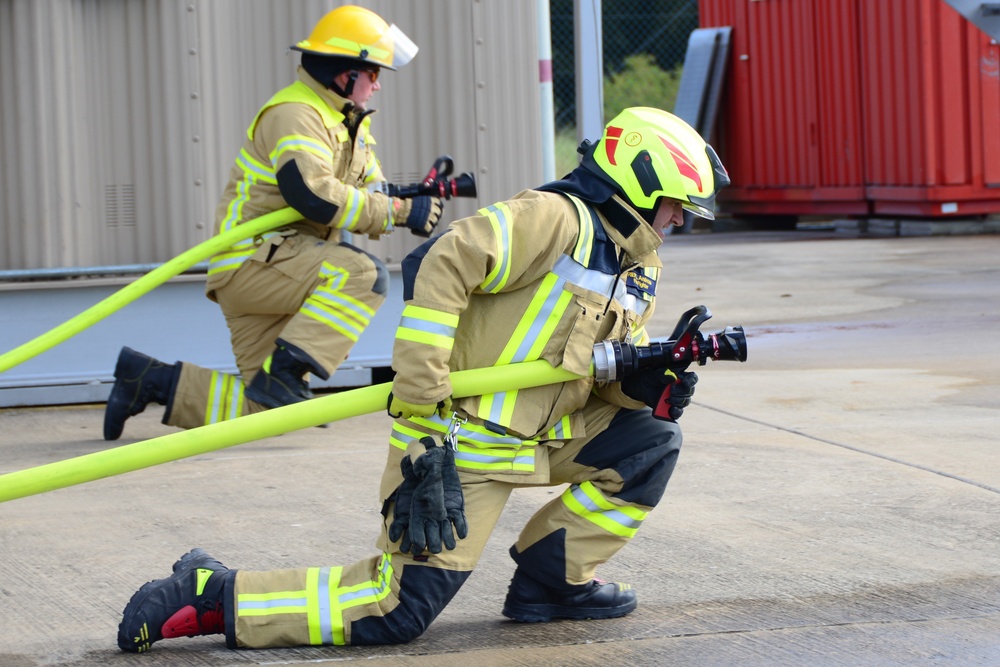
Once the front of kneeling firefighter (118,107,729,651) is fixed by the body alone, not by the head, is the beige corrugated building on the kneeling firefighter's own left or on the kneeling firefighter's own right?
on the kneeling firefighter's own left

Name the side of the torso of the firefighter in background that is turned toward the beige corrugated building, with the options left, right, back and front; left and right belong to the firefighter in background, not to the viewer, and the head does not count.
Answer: left

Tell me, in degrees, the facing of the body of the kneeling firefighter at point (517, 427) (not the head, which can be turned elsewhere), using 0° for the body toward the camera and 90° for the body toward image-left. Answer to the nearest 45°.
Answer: approximately 270°

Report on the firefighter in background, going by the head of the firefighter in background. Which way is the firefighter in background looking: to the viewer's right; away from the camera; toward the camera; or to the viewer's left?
to the viewer's right

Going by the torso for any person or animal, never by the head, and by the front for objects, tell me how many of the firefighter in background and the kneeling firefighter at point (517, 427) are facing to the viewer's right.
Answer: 2

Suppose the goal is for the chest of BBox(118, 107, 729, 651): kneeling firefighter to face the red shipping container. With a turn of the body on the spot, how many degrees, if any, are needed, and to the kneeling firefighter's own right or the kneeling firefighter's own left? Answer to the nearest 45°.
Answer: approximately 90° to the kneeling firefighter's own left

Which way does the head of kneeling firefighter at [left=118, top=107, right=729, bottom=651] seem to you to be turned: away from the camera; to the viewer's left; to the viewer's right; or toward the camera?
to the viewer's right

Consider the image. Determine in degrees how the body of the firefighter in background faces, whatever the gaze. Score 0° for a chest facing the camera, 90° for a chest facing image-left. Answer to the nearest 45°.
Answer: approximately 270°

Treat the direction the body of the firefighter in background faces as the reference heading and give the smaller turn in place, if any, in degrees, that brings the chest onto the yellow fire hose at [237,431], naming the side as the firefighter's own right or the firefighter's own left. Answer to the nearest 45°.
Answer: approximately 90° to the firefighter's own right
